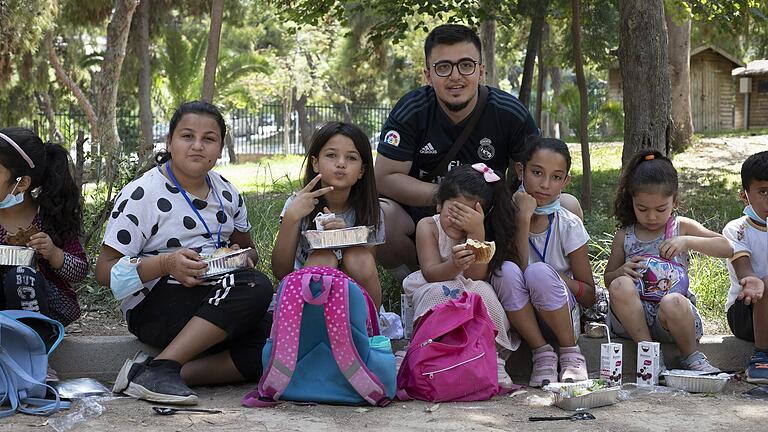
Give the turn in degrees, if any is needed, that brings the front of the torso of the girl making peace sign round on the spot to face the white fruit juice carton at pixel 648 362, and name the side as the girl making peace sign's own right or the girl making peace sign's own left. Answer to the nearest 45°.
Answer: approximately 90° to the girl making peace sign's own left

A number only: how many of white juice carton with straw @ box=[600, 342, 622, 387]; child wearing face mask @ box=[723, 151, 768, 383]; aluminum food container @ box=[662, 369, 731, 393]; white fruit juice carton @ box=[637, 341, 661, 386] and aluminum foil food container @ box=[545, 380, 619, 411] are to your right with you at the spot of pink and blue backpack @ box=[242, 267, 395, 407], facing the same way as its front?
5

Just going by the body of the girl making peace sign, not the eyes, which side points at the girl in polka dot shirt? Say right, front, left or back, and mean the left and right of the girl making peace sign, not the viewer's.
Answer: right

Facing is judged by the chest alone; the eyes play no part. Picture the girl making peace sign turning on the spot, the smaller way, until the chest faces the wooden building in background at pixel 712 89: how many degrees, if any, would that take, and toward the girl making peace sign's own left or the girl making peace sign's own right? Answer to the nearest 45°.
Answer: approximately 135° to the girl making peace sign's own left

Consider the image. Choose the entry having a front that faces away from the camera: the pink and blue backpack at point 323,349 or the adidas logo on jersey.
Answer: the pink and blue backpack

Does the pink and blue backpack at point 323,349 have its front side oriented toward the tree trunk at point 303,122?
yes

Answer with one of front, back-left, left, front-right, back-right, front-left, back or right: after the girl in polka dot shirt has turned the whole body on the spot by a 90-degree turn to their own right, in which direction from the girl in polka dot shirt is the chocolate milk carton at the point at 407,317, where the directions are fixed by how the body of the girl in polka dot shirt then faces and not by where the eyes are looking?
back-left

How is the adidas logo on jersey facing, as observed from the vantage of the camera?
facing the viewer

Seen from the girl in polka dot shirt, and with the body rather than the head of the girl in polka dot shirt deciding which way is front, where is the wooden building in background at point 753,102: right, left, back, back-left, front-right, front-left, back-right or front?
left

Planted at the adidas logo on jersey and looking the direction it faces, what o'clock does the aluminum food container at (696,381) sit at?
The aluminum food container is roughly at 10 o'clock from the adidas logo on jersey.

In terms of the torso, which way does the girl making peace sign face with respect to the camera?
toward the camera

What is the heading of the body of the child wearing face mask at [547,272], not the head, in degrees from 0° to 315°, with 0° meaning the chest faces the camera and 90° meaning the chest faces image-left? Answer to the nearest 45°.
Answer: approximately 45°
